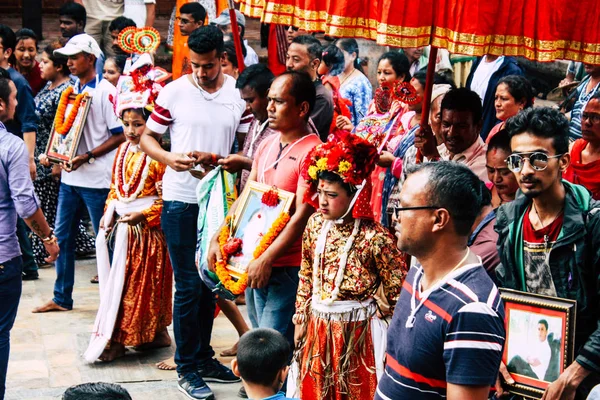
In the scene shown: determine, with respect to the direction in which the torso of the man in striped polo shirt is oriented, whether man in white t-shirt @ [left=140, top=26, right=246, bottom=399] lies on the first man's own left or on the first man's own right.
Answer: on the first man's own right

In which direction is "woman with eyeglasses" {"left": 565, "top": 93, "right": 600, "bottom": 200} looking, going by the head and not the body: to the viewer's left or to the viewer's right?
to the viewer's left

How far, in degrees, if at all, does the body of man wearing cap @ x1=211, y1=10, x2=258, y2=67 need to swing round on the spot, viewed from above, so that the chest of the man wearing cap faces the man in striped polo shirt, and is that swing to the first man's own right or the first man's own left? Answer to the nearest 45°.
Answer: approximately 90° to the first man's own left

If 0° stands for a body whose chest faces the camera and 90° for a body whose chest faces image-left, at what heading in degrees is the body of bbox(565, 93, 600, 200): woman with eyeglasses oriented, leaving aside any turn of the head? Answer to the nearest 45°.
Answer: approximately 45°

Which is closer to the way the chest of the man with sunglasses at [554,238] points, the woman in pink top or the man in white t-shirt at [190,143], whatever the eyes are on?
the man in white t-shirt

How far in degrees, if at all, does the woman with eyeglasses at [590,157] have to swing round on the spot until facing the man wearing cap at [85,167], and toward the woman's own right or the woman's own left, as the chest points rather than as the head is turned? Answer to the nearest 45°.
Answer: approximately 45° to the woman's own right

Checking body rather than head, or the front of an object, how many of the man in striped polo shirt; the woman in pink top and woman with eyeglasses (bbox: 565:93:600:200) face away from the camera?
0

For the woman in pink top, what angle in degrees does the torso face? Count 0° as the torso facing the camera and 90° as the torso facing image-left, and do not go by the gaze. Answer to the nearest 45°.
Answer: approximately 45°

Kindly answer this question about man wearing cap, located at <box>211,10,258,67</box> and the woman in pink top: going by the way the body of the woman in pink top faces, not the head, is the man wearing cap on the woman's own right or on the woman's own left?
on the woman's own right

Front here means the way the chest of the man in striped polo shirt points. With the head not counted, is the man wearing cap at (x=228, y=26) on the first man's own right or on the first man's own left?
on the first man's own right

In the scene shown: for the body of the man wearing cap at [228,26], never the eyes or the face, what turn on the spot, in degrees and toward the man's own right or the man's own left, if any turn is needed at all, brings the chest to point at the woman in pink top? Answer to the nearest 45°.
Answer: approximately 135° to the man's own left

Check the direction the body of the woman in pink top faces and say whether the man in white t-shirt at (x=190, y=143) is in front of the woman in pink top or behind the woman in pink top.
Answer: in front
